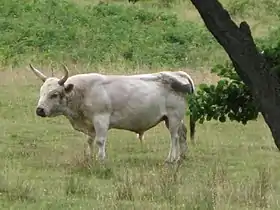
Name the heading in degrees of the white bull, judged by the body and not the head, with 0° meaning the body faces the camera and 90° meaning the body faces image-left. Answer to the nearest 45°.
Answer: approximately 90°
